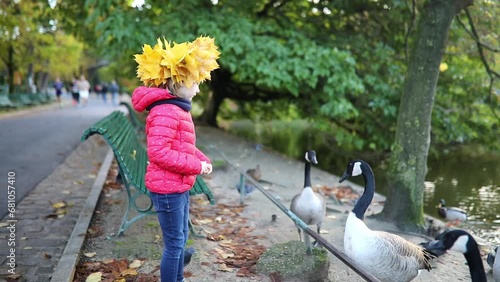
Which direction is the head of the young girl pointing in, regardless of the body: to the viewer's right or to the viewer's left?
to the viewer's right

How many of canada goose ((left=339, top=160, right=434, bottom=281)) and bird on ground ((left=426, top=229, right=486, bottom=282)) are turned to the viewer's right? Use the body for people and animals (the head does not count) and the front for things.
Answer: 0

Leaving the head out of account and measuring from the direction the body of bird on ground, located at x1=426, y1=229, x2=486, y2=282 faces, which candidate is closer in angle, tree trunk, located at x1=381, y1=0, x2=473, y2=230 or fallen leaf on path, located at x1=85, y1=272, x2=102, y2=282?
the fallen leaf on path

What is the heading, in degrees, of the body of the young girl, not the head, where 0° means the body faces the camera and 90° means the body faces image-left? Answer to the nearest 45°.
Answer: approximately 270°

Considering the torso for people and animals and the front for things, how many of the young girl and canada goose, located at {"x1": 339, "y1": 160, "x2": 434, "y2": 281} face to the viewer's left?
1

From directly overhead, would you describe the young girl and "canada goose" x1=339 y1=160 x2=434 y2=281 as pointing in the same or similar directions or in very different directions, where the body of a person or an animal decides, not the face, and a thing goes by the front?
very different directions

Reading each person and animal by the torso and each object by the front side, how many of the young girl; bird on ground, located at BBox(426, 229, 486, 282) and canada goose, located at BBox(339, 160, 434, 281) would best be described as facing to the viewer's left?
2

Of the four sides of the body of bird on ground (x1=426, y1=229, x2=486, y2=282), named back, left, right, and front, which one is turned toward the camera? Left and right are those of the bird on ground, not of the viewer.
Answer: left

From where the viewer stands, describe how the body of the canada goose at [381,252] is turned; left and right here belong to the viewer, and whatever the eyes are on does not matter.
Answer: facing to the left of the viewer

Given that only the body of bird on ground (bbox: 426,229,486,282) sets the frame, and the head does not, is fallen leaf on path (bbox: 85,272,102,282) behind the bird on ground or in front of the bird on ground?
in front

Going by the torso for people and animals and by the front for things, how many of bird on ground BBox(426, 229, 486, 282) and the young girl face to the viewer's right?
1
